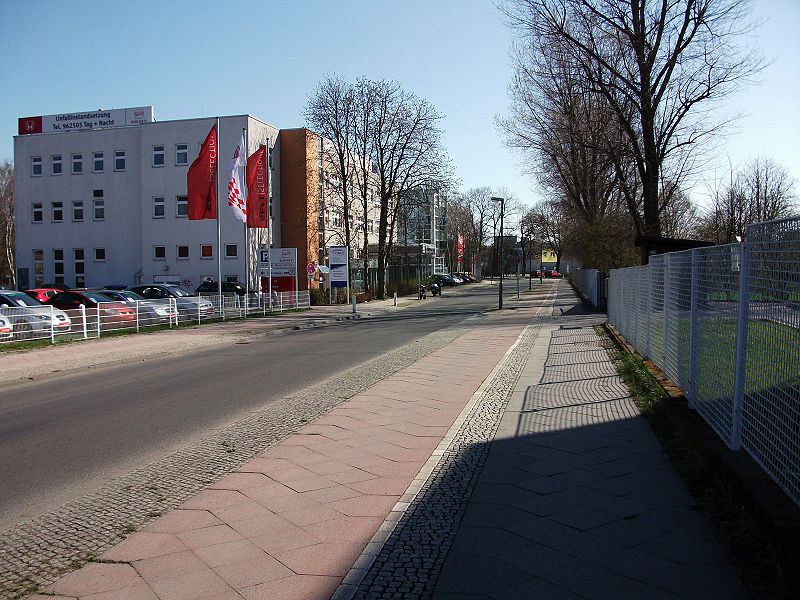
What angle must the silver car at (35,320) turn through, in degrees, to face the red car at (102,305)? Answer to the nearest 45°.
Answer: approximately 90° to its left

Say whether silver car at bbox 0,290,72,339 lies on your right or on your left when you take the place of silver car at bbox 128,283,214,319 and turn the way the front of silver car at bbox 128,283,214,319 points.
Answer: on your right

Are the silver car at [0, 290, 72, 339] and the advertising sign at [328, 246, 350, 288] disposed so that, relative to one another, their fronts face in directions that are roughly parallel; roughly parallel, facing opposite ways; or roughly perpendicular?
roughly perpendicular

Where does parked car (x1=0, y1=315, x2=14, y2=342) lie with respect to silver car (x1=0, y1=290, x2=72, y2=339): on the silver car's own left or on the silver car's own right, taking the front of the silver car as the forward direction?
on the silver car's own right

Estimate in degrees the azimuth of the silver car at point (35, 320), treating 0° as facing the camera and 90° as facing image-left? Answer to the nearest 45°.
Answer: approximately 315°

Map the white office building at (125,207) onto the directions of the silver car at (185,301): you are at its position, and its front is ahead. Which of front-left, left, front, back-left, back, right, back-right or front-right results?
back-left
